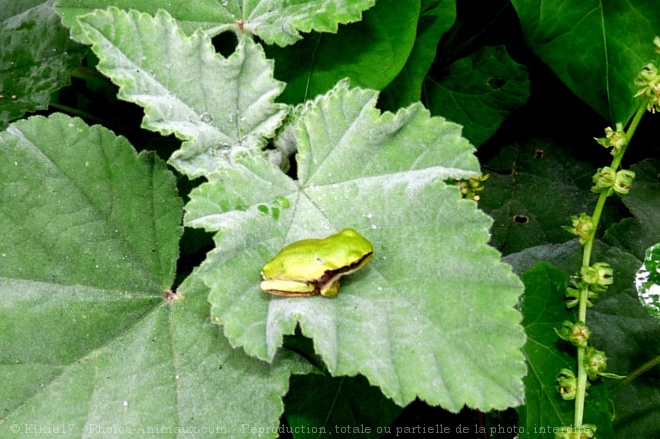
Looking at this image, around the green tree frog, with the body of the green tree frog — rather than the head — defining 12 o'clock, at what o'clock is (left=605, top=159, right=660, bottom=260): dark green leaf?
The dark green leaf is roughly at 11 o'clock from the green tree frog.

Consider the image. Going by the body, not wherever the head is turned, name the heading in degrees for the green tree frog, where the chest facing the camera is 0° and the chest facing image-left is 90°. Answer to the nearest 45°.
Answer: approximately 270°

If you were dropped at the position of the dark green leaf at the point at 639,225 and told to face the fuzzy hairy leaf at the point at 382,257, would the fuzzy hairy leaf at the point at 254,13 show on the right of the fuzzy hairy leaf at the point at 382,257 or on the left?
right

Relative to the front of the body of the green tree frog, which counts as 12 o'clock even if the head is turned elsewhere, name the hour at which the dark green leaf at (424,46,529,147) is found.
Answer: The dark green leaf is roughly at 10 o'clock from the green tree frog.

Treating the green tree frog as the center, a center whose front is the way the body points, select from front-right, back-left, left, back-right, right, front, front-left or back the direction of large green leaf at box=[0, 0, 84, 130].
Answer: back-left

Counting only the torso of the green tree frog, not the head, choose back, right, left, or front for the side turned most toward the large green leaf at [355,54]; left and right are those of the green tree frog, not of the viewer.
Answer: left

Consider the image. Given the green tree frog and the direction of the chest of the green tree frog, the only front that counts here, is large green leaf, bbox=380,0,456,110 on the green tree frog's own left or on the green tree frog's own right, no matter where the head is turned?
on the green tree frog's own left
